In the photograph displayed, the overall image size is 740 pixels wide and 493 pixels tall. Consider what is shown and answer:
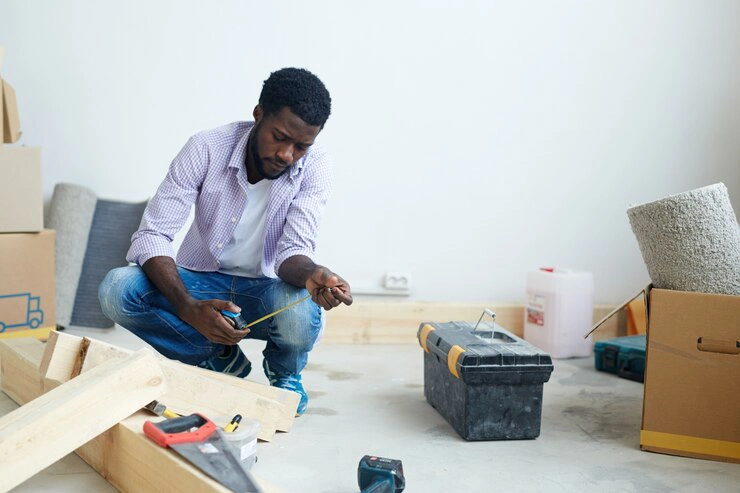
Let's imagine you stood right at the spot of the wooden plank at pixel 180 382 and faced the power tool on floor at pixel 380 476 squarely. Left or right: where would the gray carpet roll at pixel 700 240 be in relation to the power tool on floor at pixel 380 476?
left

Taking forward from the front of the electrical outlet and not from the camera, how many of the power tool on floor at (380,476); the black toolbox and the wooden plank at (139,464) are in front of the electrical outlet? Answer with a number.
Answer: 3

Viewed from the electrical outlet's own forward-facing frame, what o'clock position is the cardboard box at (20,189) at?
The cardboard box is roughly at 2 o'clock from the electrical outlet.

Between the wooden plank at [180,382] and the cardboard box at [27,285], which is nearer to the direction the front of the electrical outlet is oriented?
the wooden plank

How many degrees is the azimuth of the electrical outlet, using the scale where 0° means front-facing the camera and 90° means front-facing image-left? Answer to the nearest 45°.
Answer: approximately 0°

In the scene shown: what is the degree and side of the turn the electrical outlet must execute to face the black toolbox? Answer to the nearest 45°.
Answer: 0° — it already faces it

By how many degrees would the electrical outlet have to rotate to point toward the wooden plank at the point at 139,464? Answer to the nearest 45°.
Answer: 0° — it already faces it
